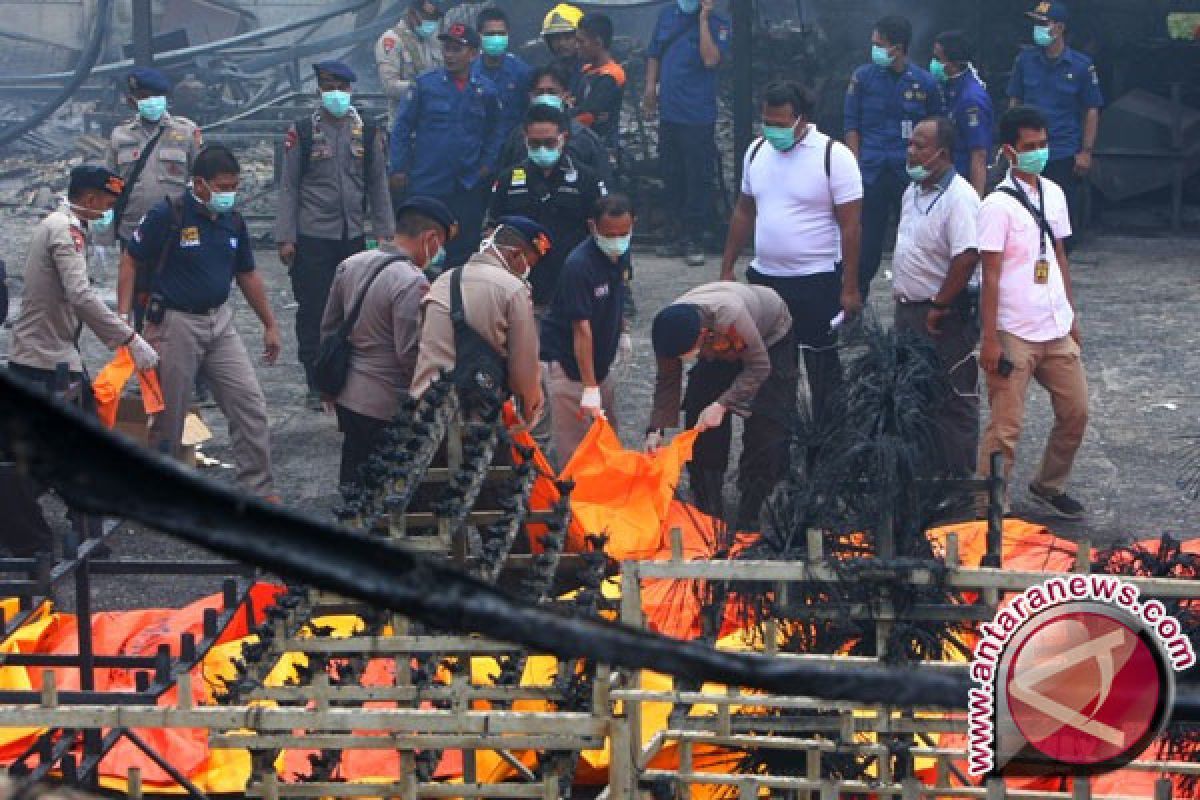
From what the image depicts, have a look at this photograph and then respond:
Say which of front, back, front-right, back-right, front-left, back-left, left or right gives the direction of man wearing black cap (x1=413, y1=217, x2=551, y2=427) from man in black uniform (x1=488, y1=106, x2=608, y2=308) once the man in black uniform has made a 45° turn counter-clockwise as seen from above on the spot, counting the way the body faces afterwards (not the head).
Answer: front-right

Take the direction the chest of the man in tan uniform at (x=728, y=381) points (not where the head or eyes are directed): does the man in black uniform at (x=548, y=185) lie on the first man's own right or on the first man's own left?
on the first man's own right

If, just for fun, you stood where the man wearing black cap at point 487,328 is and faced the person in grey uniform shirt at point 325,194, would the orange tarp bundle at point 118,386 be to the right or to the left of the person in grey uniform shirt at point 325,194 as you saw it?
left

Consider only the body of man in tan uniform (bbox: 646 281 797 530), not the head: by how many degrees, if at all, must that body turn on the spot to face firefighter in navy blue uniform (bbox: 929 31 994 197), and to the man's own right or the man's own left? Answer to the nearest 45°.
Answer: approximately 135° to the man's own right

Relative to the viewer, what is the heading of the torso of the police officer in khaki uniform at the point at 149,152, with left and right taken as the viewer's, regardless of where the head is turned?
facing the viewer

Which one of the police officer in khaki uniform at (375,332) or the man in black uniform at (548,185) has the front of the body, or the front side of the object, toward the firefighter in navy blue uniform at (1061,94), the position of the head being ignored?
the police officer in khaki uniform

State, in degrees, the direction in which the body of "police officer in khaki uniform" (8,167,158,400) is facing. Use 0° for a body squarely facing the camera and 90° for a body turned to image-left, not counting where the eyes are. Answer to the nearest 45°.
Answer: approximately 270°

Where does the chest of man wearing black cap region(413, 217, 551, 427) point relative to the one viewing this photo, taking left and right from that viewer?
facing away from the viewer and to the right of the viewer

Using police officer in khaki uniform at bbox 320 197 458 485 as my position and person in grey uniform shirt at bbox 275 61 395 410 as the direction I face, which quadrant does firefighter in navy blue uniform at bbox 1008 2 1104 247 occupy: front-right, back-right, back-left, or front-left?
front-right

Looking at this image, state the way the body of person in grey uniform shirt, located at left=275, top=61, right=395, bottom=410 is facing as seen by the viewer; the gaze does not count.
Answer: toward the camera

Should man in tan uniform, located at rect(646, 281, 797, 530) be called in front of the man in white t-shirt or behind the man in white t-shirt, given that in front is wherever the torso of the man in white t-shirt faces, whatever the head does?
in front

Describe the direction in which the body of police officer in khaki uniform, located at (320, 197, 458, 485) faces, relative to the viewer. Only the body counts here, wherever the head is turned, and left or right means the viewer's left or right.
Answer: facing away from the viewer and to the right of the viewer

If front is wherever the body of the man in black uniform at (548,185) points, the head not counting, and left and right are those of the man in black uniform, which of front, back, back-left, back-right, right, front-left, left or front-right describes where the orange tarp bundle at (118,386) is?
front-right

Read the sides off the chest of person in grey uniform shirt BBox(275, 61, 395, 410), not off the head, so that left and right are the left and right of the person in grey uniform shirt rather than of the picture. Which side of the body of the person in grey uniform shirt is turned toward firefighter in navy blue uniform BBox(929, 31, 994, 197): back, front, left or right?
left

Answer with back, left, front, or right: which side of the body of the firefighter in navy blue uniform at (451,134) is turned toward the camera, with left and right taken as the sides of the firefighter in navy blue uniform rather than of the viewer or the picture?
front
